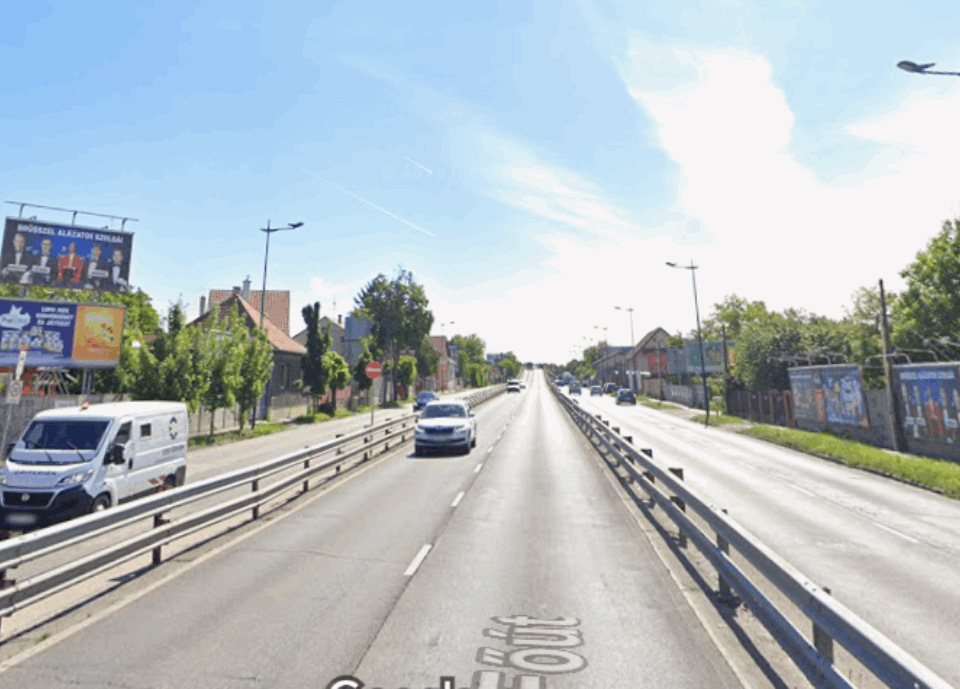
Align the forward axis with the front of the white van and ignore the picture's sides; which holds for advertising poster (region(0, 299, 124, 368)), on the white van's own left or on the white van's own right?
on the white van's own right

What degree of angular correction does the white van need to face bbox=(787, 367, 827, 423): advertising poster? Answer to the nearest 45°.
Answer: approximately 135° to its left

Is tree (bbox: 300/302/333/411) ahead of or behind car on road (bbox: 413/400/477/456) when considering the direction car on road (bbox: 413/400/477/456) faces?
behind

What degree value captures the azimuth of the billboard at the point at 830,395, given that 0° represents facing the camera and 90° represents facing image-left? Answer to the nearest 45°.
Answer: approximately 45°

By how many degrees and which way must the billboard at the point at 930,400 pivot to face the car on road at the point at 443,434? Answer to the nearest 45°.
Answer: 0° — it already faces it

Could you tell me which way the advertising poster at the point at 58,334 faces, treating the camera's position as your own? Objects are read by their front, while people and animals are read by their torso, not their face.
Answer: facing the viewer

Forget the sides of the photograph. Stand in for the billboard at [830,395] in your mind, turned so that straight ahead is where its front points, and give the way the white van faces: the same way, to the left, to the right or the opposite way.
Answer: to the left

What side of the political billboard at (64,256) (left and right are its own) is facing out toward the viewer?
front

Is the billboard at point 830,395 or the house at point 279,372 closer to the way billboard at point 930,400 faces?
the house

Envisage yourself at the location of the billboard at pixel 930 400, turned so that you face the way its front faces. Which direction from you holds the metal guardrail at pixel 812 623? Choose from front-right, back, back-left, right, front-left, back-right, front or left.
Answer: front-left

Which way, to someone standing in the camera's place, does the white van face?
facing the viewer and to the left of the viewer

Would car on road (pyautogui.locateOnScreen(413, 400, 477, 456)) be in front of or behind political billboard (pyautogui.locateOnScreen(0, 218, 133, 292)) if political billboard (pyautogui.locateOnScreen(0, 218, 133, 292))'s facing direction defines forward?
in front

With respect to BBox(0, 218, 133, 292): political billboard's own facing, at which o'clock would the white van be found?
The white van is roughly at 12 o'clock from the political billboard.

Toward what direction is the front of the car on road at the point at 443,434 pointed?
toward the camera

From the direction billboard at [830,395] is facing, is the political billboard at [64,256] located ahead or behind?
ahead
